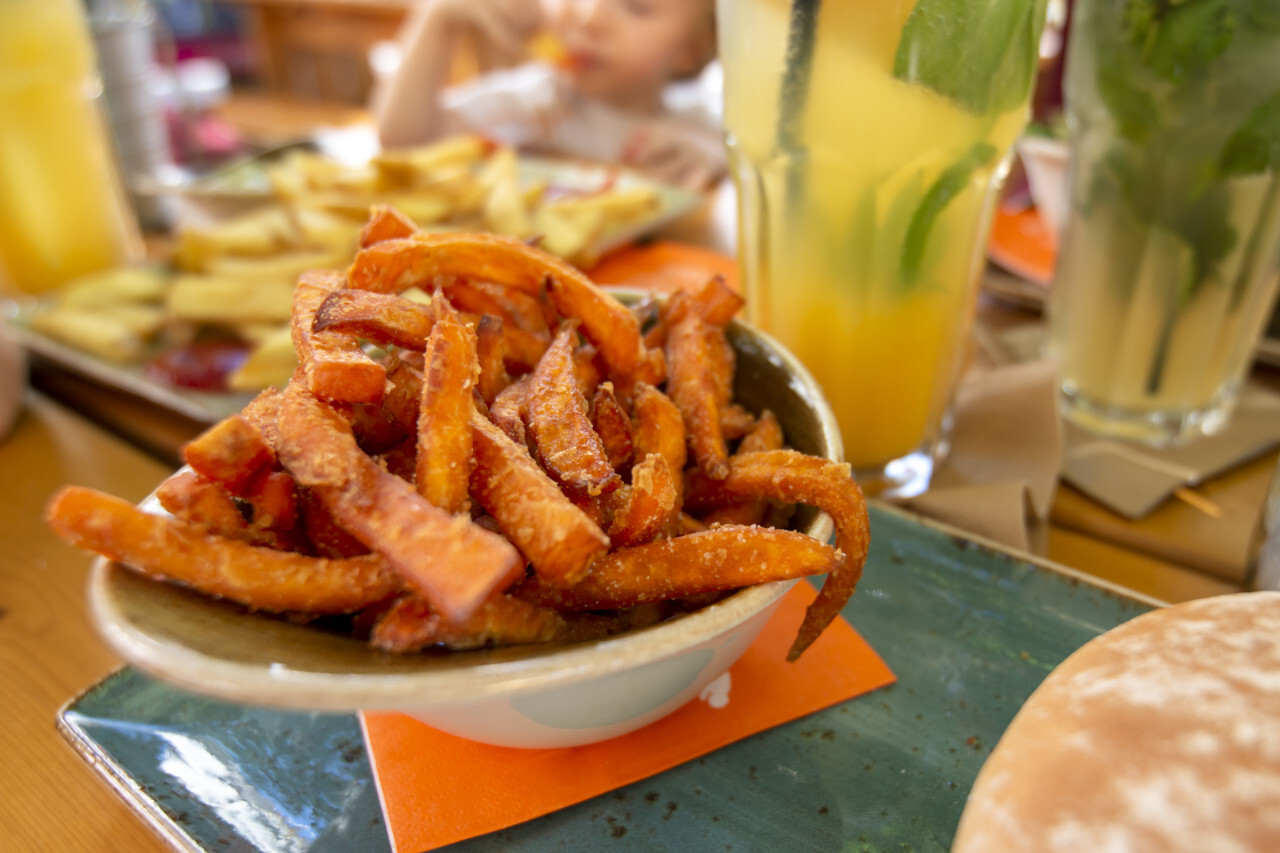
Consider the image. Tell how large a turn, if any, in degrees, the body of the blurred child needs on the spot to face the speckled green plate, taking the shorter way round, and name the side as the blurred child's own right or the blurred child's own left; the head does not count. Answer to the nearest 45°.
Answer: approximately 45° to the blurred child's own left

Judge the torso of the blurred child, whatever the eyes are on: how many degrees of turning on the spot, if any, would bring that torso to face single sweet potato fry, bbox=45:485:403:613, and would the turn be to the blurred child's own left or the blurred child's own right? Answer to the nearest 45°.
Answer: approximately 45° to the blurred child's own left

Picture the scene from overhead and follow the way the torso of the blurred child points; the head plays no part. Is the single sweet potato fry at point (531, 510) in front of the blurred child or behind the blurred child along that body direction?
in front

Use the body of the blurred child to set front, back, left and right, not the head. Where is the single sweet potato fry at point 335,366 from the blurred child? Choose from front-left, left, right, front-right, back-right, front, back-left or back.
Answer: front-left

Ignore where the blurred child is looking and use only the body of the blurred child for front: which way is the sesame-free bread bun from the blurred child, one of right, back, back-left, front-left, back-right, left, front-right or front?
front-left

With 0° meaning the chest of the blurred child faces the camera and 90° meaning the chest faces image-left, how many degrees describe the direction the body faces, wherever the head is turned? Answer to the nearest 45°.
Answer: approximately 45°

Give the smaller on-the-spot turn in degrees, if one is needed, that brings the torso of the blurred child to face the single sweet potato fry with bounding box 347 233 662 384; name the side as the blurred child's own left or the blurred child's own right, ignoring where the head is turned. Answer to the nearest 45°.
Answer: approximately 45° to the blurred child's own left
